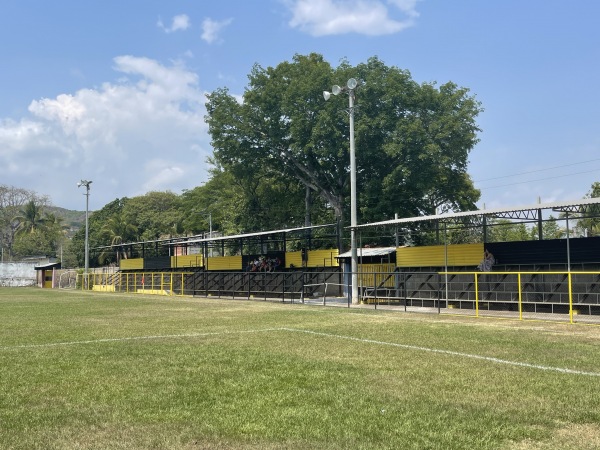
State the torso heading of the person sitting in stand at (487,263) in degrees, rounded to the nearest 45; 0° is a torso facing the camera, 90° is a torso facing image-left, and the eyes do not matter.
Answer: approximately 45°

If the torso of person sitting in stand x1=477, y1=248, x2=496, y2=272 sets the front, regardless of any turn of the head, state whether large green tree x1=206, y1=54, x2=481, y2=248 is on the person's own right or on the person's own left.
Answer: on the person's own right
